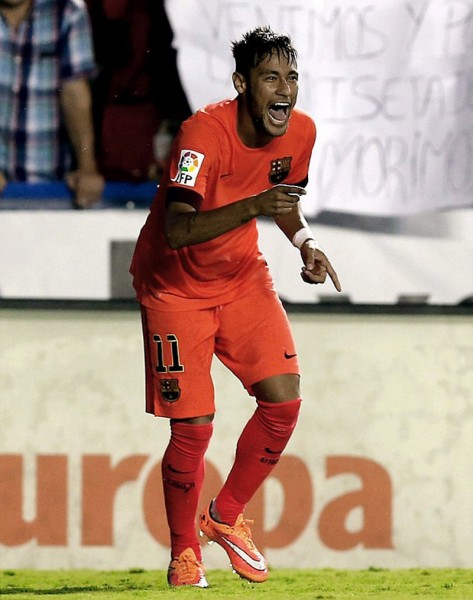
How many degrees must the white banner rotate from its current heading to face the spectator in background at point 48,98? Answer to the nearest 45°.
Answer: approximately 90° to its right

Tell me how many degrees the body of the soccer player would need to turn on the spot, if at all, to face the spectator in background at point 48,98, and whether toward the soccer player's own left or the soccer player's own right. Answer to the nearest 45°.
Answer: approximately 180°

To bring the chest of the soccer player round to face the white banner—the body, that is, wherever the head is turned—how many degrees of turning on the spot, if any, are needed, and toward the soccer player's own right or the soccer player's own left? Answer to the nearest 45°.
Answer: approximately 135° to the soccer player's own left

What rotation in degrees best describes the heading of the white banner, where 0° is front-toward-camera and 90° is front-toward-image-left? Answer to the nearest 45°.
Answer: approximately 0°

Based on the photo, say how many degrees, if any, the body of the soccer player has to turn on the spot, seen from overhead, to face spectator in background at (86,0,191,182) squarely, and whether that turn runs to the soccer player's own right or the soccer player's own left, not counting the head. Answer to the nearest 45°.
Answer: approximately 135° to the soccer player's own left
